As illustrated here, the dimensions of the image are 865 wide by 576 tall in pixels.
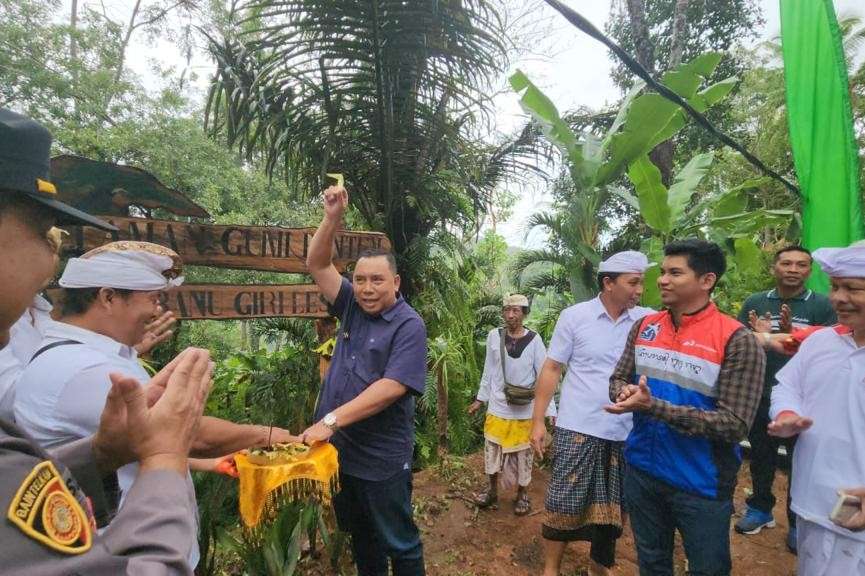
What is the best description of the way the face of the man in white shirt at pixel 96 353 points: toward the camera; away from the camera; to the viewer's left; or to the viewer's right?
to the viewer's right

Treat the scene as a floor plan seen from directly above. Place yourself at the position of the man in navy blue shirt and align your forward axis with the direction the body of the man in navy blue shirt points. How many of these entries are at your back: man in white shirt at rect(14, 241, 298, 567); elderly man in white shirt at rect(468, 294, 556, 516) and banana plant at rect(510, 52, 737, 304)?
2

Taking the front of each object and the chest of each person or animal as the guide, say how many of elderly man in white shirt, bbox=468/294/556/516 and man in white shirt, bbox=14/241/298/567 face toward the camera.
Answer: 1

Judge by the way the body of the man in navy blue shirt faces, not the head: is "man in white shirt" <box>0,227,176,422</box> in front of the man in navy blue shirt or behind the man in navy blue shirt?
in front

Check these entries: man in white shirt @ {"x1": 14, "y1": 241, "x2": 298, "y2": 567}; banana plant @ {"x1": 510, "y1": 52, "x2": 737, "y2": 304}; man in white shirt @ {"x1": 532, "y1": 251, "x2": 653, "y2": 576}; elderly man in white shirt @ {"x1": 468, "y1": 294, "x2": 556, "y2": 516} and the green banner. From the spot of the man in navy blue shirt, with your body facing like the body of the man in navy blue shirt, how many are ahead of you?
1

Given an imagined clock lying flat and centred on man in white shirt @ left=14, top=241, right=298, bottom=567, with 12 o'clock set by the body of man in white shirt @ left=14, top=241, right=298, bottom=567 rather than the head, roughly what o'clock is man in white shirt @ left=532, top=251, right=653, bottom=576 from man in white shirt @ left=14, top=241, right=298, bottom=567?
man in white shirt @ left=532, top=251, right=653, bottom=576 is roughly at 12 o'clock from man in white shirt @ left=14, top=241, right=298, bottom=567.

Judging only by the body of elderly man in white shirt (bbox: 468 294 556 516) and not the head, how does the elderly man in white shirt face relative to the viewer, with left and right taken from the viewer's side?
facing the viewer

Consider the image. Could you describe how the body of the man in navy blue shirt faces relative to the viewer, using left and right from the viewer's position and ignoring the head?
facing the viewer and to the left of the viewer

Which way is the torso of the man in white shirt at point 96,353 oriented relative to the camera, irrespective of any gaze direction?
to the viewer's right

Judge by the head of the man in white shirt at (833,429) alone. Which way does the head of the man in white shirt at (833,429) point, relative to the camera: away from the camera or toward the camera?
toward the camera

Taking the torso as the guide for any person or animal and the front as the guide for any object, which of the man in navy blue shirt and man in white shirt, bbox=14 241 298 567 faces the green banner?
the man in white shirt

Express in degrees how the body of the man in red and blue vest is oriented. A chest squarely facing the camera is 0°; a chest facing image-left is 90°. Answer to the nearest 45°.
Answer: approximately 45°

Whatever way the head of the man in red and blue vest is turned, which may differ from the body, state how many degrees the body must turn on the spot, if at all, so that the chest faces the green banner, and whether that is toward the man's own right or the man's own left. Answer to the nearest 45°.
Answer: approximately 135° to the man's own right

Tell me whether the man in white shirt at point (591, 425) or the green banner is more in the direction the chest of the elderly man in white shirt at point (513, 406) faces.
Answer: the man in white shirt
